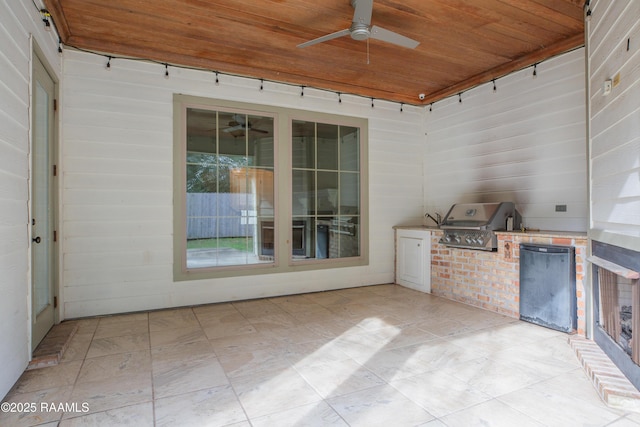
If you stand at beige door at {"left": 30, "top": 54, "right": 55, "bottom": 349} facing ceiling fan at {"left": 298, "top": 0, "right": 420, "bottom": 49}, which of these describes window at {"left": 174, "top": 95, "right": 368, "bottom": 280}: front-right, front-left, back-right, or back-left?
front-left

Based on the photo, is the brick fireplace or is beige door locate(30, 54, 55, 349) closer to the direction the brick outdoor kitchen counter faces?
the beige door

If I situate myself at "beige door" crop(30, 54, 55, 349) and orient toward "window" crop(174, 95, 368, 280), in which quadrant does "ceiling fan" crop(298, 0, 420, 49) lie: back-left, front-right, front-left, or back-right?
front-right

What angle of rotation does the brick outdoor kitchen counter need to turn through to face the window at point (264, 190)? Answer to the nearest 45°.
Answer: approximately 45° to its right

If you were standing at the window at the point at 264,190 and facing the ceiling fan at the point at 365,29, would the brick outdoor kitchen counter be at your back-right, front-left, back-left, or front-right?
front-left

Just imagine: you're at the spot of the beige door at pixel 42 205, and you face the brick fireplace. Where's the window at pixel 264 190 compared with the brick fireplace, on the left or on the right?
left

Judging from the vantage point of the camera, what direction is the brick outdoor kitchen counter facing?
facing the viewer and to the left of the viewer

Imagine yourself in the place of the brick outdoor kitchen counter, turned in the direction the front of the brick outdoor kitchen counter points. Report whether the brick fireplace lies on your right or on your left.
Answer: on your left
